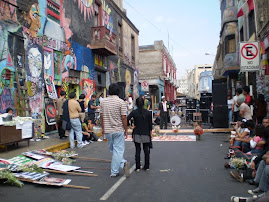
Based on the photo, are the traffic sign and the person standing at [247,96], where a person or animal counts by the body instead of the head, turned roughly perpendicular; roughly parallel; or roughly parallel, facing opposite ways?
roughly perpendicular

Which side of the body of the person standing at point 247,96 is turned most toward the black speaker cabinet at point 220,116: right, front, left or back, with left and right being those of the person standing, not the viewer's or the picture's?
right

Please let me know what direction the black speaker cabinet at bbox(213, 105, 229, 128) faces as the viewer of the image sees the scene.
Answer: facing the viewer

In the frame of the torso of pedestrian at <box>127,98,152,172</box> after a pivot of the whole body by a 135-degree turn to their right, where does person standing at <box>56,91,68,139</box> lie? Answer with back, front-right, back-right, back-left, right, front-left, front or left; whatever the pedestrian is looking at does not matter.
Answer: back

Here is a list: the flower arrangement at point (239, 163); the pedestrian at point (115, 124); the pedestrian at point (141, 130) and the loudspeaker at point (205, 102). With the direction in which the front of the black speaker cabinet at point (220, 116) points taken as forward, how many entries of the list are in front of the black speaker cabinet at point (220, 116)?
3

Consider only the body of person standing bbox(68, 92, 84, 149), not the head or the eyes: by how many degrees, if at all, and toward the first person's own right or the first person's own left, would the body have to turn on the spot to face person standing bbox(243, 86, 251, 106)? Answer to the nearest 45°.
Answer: approximately 45° to the first person's own right

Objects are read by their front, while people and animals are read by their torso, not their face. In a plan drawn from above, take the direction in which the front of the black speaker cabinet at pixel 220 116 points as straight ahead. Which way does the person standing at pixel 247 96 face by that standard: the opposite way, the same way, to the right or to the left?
to the right

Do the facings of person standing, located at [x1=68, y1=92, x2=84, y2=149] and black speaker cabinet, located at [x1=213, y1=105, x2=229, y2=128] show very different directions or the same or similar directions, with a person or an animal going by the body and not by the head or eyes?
very different directions

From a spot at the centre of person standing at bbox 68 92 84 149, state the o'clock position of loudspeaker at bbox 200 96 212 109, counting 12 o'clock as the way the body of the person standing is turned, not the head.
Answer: The loudspeaker is roughly at 12 o'clock from the person standing.

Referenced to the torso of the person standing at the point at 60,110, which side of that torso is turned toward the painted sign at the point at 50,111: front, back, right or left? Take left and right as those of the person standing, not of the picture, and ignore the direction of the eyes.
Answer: left

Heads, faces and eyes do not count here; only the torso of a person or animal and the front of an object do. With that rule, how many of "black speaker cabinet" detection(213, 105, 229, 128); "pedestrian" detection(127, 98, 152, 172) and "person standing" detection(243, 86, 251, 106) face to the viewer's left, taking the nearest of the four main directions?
1

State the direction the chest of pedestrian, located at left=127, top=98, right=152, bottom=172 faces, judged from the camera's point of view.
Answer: away from the camera

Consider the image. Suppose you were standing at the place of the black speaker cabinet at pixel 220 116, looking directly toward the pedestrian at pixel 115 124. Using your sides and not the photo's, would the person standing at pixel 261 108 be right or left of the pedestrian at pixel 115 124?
left
